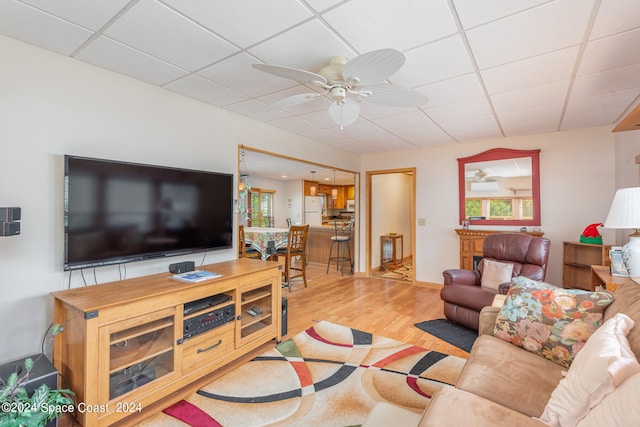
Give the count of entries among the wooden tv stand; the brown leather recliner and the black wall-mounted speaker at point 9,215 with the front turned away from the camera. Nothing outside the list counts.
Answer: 0

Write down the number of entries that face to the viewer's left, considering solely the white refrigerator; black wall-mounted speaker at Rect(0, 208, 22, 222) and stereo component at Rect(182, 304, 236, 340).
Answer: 0

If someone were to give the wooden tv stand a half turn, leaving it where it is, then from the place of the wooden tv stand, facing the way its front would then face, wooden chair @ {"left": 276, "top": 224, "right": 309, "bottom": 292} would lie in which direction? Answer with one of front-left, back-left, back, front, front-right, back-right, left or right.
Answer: right

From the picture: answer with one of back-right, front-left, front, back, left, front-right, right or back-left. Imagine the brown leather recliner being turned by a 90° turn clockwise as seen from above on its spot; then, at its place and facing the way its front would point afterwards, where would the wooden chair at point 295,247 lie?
front-left

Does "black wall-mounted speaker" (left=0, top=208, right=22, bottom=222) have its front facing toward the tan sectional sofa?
yes

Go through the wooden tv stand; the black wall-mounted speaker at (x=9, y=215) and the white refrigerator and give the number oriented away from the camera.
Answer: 0

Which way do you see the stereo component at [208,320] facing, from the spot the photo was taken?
facing the viewer and to the right of the viewer

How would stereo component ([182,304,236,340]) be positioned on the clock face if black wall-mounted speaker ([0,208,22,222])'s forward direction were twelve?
The stereo component is roughly at 11 o'clock from the black wall-mounted speaker.

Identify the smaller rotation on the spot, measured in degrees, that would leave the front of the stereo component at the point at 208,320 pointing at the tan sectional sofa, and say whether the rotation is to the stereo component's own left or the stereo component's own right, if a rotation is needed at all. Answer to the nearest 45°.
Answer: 0° — it already faces it

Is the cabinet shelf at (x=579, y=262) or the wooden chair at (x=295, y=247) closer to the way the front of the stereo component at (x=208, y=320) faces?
the cabinet shelf

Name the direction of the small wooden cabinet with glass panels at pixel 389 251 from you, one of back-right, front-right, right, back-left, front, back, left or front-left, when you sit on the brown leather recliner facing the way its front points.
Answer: right

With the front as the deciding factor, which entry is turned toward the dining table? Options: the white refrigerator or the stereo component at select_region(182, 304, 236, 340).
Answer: the white refrigerator

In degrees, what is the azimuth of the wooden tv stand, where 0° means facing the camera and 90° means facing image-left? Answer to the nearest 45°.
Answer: approximately 315°

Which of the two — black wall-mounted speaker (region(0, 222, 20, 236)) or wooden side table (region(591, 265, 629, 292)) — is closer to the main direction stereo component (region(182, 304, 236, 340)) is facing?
the wooden side table

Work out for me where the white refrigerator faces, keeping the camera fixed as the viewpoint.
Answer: facing the viewer

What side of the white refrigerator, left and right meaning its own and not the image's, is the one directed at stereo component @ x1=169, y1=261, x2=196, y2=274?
front

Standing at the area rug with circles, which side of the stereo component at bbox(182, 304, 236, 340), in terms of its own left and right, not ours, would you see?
front

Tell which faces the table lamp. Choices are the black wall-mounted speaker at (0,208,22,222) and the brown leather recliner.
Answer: the black wall-mounted speaker

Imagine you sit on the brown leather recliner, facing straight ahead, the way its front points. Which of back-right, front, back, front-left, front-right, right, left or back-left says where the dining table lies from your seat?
front-right

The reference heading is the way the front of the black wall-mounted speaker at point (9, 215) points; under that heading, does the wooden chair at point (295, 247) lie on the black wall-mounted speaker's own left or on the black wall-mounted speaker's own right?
on the black wall-mounted speaker's own left

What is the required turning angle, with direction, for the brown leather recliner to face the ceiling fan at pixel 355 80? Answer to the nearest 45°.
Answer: approximately 45° to its left

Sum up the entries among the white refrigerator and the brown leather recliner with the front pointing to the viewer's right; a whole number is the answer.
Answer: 0
